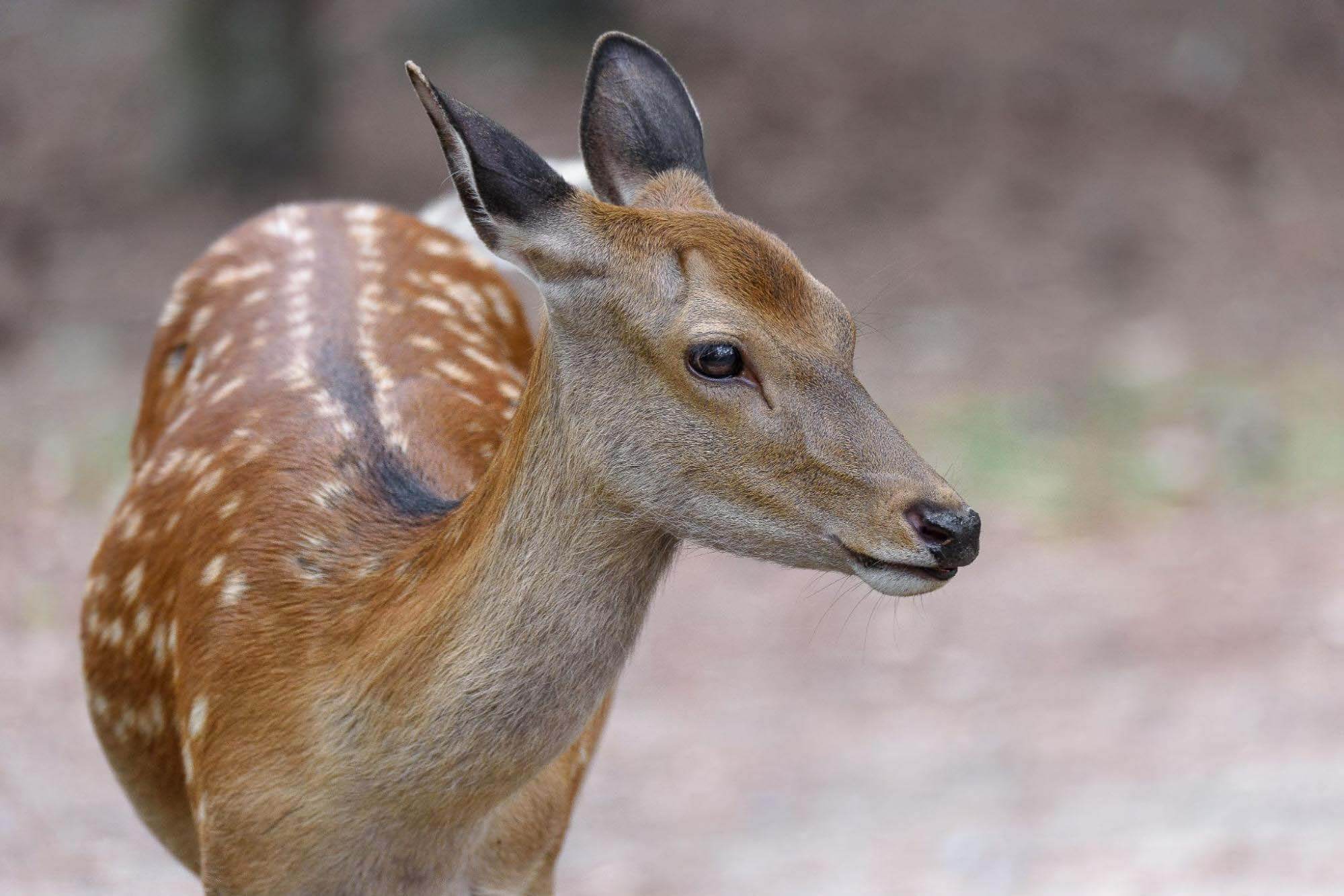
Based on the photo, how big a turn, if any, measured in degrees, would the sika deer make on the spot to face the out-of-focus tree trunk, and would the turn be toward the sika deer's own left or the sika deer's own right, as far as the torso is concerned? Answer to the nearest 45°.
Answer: approximately 135° to the sika deer's own left

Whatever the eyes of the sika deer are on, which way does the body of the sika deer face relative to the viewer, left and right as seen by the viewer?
facing the viewer and to the right of the viewer
